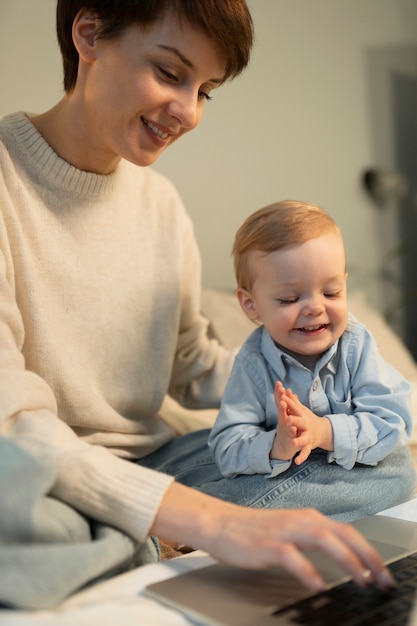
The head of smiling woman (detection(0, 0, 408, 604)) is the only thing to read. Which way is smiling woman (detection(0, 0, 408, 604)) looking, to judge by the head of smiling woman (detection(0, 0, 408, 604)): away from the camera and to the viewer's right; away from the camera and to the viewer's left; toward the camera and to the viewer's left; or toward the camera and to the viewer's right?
toward the camera and to the viewer's right

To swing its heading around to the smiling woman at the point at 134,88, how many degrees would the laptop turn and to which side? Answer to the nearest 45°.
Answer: approximately 45° to its right

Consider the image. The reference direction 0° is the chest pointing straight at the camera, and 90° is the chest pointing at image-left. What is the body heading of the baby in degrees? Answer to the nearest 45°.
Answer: approximately 0°

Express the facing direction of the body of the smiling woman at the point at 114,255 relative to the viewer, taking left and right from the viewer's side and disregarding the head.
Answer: facing the viewer and to the right of the viewer

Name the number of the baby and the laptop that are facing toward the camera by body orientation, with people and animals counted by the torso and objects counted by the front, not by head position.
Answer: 1

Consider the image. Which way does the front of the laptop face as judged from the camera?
facing away from the viewer and to the left of the viewer
